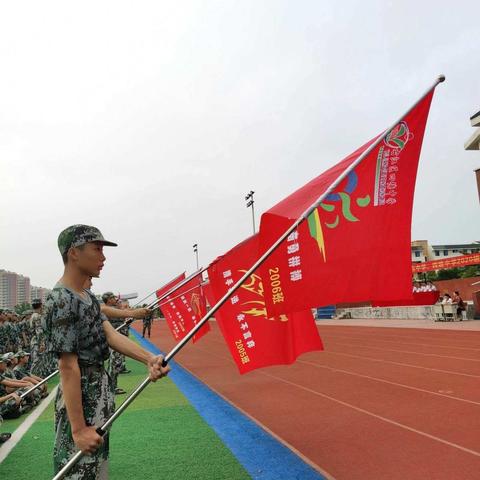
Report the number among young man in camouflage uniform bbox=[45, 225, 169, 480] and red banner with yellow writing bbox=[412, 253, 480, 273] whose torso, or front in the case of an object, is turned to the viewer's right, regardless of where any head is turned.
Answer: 1

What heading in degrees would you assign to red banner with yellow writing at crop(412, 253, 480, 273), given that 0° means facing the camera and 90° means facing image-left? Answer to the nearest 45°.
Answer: approximately 45°

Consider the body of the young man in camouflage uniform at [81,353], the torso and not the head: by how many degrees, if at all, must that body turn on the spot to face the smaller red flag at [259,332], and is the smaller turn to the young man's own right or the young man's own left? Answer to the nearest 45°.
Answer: approximately 45° to the young man's own left

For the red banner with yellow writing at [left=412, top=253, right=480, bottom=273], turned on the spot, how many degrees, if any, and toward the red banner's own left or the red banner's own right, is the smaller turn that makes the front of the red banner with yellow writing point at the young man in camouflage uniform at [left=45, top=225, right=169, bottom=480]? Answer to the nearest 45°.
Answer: approximately 45° to the red banner's own left

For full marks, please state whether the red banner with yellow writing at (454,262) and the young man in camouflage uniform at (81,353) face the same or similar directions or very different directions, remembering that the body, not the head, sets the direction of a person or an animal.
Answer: very different directions

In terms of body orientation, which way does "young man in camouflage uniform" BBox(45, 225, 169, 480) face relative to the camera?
to the viewer's right

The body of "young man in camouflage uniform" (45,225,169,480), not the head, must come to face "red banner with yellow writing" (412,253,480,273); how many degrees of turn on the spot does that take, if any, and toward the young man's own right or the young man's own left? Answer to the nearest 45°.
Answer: approximately 45° to the young man's own left

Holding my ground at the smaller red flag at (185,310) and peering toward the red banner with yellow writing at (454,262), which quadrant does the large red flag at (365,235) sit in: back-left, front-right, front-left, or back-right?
back-right

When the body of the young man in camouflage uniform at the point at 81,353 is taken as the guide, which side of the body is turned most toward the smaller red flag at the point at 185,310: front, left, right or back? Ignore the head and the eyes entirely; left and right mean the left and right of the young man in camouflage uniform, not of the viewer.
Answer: left

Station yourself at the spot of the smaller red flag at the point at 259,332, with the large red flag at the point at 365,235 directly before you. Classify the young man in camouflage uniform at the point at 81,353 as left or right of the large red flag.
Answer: right

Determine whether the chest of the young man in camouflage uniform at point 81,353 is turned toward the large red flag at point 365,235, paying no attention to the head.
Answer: yes

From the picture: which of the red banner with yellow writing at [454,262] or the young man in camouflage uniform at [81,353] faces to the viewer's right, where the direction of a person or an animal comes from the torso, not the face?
the young man in camouflage uniform

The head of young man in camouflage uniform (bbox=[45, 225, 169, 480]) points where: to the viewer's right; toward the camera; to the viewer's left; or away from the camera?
to the viewer's right
